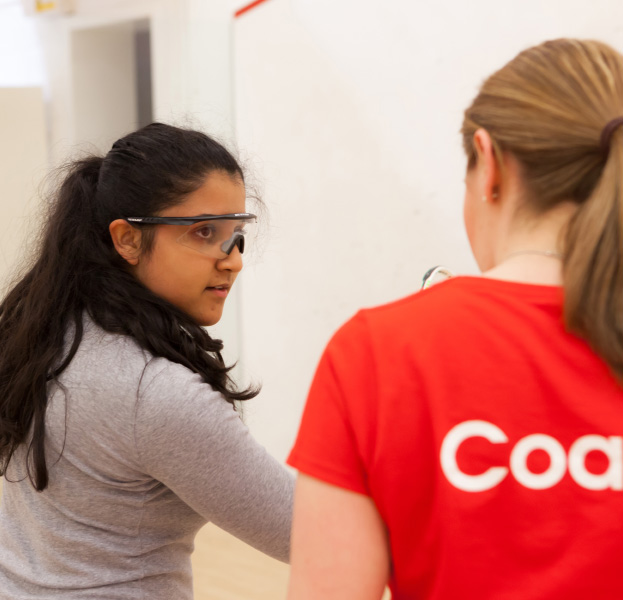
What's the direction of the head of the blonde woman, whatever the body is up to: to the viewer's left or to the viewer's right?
to the viewer's left

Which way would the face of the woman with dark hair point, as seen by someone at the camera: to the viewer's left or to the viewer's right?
to the viewer's right

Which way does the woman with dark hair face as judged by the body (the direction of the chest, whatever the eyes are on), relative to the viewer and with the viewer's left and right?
facing away from the viewer and to the right of the viewer

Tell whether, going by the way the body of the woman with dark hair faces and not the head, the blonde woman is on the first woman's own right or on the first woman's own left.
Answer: on the first woman's own right
